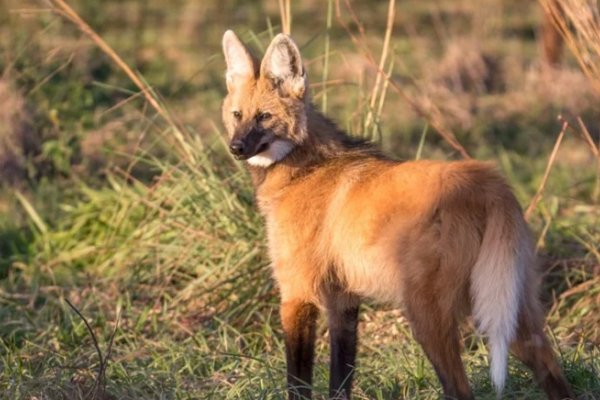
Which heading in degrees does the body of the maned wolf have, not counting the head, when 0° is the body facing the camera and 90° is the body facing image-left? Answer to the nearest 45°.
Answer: approximately 135°
